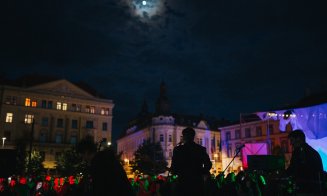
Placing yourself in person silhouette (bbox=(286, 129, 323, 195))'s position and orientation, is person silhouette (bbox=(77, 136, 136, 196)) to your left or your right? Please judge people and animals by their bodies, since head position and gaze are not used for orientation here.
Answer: on your left

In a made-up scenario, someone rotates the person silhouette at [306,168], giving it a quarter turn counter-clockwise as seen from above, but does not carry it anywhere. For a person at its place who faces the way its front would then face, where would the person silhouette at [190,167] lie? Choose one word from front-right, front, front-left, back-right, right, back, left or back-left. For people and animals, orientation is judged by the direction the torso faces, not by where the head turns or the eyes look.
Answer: front-right
